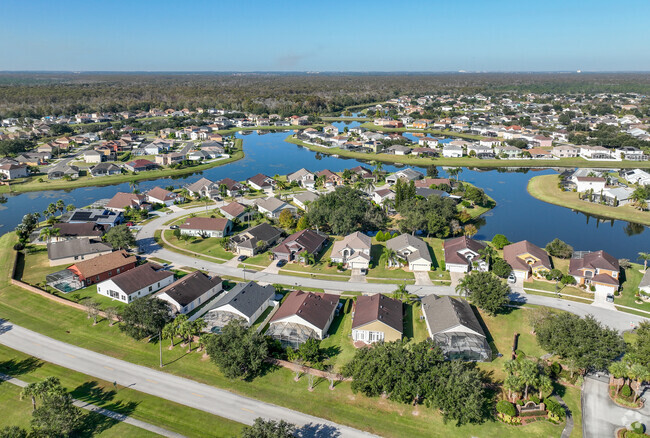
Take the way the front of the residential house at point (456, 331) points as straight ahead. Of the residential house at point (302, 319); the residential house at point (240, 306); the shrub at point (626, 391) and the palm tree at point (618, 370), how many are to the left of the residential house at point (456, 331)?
2

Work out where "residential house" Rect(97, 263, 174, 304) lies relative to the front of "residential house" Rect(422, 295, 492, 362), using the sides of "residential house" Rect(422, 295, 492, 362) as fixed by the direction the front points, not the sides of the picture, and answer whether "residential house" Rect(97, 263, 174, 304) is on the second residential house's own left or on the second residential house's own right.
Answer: on the second residential house's own left

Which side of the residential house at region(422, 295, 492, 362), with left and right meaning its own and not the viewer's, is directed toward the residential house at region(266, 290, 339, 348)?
left

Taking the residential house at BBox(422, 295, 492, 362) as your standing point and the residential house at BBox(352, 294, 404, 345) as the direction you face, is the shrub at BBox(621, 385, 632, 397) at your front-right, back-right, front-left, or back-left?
back-left

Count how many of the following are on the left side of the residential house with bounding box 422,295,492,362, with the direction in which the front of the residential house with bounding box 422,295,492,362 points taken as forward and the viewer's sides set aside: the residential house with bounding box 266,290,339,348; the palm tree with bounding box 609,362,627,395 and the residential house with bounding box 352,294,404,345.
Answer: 2

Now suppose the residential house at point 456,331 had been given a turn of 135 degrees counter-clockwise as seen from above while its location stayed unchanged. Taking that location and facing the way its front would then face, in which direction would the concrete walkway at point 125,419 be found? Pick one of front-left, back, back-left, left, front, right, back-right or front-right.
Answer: front

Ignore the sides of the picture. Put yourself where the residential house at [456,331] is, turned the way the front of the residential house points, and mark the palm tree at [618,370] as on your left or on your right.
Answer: on your right

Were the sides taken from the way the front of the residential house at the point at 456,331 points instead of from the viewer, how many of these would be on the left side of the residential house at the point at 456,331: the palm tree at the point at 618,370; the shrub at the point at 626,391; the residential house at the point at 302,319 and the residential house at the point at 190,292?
2

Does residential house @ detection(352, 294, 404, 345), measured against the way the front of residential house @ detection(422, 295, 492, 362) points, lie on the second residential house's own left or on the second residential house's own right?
on the second residential house's own left

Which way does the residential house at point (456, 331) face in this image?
away from the camera

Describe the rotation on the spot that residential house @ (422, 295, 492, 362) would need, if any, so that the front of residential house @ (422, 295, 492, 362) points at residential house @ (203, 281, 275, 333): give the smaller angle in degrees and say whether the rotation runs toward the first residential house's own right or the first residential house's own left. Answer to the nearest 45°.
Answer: approximately 90° to the first residential house's own left
